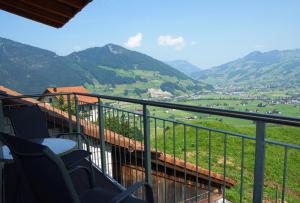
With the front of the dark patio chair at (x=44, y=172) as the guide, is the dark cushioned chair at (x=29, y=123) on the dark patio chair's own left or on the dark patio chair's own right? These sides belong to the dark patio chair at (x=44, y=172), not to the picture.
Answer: on the dark patio chair's own left

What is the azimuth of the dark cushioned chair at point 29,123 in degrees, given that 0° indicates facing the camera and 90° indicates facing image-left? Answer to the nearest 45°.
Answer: approximately 315°

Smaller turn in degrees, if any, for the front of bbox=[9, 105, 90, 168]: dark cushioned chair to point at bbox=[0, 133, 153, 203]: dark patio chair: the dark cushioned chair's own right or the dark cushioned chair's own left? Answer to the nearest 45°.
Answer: approximately 45° to the dark cushioned chair's own right
